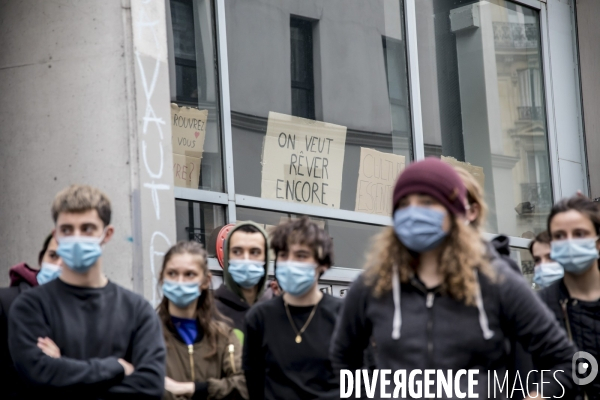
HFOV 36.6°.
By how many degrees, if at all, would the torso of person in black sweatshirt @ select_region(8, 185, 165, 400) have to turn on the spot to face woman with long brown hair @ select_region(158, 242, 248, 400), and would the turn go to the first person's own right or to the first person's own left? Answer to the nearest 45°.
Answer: approximately 135° to the first person's own left

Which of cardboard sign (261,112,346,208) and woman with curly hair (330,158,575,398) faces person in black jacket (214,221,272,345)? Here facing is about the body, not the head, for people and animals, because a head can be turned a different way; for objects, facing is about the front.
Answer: the cardboard sign

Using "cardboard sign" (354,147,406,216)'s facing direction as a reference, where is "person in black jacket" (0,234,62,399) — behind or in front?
in front

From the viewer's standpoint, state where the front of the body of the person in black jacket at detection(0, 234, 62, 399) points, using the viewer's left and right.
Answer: facing the viewer and to the right of the viewer

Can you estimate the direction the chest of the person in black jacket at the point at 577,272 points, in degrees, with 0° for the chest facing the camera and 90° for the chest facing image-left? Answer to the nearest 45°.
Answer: approximately 45°

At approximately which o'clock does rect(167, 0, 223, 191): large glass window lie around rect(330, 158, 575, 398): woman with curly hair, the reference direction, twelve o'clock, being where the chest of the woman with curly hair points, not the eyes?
The large glass window is roughly at 5 o'clock from the woman with curly hair.

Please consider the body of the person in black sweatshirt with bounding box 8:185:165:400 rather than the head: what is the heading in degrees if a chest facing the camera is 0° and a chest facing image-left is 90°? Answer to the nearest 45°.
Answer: approximately 0°

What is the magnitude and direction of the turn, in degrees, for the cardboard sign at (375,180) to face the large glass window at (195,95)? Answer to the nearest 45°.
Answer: approximately 45° to its right

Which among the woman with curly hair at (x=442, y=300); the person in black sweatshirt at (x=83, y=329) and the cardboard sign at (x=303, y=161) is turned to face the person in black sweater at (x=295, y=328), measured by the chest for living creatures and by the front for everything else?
the cardboard sign

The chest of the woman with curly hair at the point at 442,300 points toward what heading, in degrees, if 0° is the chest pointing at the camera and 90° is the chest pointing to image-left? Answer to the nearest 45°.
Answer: approximately 0°

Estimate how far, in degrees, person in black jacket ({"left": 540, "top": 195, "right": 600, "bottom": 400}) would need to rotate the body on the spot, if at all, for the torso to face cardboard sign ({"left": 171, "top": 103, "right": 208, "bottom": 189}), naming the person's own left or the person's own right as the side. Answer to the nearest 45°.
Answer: approximately 90° to the person's own right

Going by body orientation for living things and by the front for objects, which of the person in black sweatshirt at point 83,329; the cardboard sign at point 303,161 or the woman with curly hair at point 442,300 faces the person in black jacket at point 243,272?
the cardboard sign
